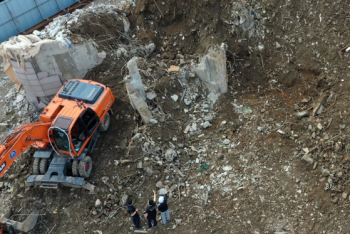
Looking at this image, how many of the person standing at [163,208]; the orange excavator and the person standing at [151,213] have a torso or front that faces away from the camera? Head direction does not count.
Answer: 2

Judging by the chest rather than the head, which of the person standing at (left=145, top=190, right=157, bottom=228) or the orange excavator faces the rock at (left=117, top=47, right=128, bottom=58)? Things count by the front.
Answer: the person standing

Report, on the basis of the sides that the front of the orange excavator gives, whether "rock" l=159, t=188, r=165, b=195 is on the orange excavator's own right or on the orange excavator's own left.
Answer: on the orange excavator's own left

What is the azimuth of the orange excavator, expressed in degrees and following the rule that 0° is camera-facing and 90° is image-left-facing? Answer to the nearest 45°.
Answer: approximately 45°

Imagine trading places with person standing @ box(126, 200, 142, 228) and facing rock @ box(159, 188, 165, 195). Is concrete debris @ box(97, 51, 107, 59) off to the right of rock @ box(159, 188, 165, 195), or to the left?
left

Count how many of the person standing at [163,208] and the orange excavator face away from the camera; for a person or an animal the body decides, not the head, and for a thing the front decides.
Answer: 1

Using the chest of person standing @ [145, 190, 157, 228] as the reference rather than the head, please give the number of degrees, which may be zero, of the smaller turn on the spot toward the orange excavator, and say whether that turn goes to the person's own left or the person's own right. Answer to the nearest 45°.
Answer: approximately 45° to the person's own left

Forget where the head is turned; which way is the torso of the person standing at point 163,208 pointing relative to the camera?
away from the camera

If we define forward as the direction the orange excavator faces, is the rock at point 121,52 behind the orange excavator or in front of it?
behind

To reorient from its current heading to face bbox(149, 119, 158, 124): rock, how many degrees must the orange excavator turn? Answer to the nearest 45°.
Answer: approximately 135° to its left

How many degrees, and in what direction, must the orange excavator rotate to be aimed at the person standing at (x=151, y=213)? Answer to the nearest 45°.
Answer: approximately 45° to its left

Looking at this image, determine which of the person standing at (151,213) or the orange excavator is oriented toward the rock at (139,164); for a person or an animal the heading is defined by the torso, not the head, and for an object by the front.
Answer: the person standing

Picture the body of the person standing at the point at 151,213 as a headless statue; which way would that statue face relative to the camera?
away from the camera

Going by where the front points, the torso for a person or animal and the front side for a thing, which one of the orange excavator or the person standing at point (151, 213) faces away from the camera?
the person standing

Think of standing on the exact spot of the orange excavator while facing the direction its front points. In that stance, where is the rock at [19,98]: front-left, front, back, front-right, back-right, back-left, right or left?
back-right
